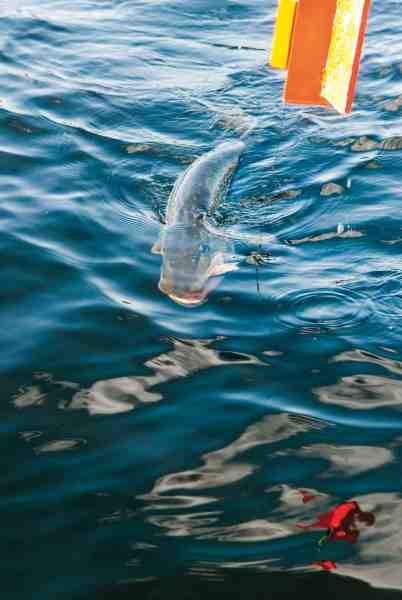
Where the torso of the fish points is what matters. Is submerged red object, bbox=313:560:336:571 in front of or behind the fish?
in front

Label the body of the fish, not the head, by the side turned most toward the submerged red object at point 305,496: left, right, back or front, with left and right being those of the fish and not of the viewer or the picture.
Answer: front

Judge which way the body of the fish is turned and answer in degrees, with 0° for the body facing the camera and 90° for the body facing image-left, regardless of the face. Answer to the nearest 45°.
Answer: approximately 0°
